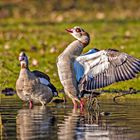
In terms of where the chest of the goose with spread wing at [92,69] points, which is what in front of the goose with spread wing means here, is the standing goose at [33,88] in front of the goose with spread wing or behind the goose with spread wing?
in front

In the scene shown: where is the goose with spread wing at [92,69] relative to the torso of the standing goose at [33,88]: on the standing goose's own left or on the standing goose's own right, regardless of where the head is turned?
on the standing goose's own left

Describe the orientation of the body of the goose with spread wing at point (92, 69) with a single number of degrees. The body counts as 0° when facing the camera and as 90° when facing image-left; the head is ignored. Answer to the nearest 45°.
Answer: approximately 90°
